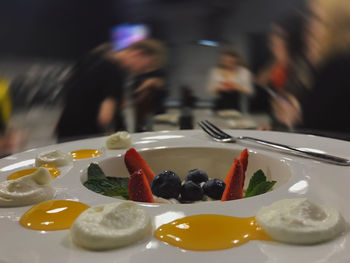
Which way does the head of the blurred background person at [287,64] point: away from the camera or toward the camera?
toward the camera

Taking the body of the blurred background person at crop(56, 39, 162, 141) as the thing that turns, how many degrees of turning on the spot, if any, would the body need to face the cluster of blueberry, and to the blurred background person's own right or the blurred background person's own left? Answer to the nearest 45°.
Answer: approximately 90° to the blurred background person's own right

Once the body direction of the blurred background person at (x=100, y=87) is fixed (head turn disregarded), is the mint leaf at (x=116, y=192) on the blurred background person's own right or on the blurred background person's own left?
on the blurred background person's own right

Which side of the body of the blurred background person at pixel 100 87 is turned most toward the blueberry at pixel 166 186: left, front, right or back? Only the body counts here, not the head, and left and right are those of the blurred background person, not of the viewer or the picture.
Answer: right

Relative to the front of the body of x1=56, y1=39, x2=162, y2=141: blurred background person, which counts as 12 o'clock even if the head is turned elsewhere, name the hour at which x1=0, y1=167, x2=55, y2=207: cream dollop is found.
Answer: The cream dollop is roughly at 3 o'clock from the blurred background person.

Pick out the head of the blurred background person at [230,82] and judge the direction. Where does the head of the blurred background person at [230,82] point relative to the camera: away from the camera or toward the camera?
toward the camera

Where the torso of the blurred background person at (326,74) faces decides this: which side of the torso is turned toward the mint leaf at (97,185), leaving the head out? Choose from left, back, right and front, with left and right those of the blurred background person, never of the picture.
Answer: left

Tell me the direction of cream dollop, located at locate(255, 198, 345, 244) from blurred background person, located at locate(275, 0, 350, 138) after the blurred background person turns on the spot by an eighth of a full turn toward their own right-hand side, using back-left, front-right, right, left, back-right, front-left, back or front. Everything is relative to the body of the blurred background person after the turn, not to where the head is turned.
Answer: back-left

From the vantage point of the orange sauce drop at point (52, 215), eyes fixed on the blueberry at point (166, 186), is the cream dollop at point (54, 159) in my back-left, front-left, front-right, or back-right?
front-left

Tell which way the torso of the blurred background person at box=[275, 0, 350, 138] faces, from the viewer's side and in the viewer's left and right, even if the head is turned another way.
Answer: facing to the left of the viewer

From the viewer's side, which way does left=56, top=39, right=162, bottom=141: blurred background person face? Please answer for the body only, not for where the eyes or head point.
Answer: to the viewer's right
